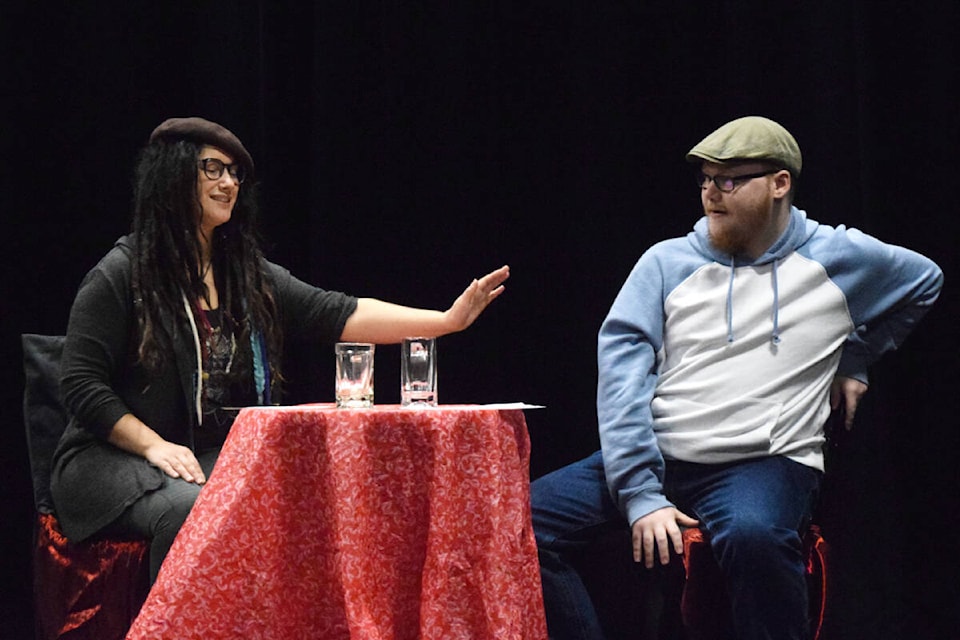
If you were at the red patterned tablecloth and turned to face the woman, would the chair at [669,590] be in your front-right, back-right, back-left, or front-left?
back-right

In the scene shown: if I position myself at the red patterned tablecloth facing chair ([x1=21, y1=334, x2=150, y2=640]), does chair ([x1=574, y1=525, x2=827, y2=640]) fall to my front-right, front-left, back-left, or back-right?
back-right

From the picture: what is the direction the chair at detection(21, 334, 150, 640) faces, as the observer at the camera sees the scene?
facing to the right of the viewer

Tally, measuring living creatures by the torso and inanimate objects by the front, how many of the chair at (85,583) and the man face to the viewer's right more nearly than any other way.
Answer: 1

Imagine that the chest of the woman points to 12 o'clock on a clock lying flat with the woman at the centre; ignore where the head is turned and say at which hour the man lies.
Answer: The man is roughly at 11 o'clock from the woman.

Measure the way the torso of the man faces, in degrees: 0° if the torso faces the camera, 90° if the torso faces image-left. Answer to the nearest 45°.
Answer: approximately 45°
